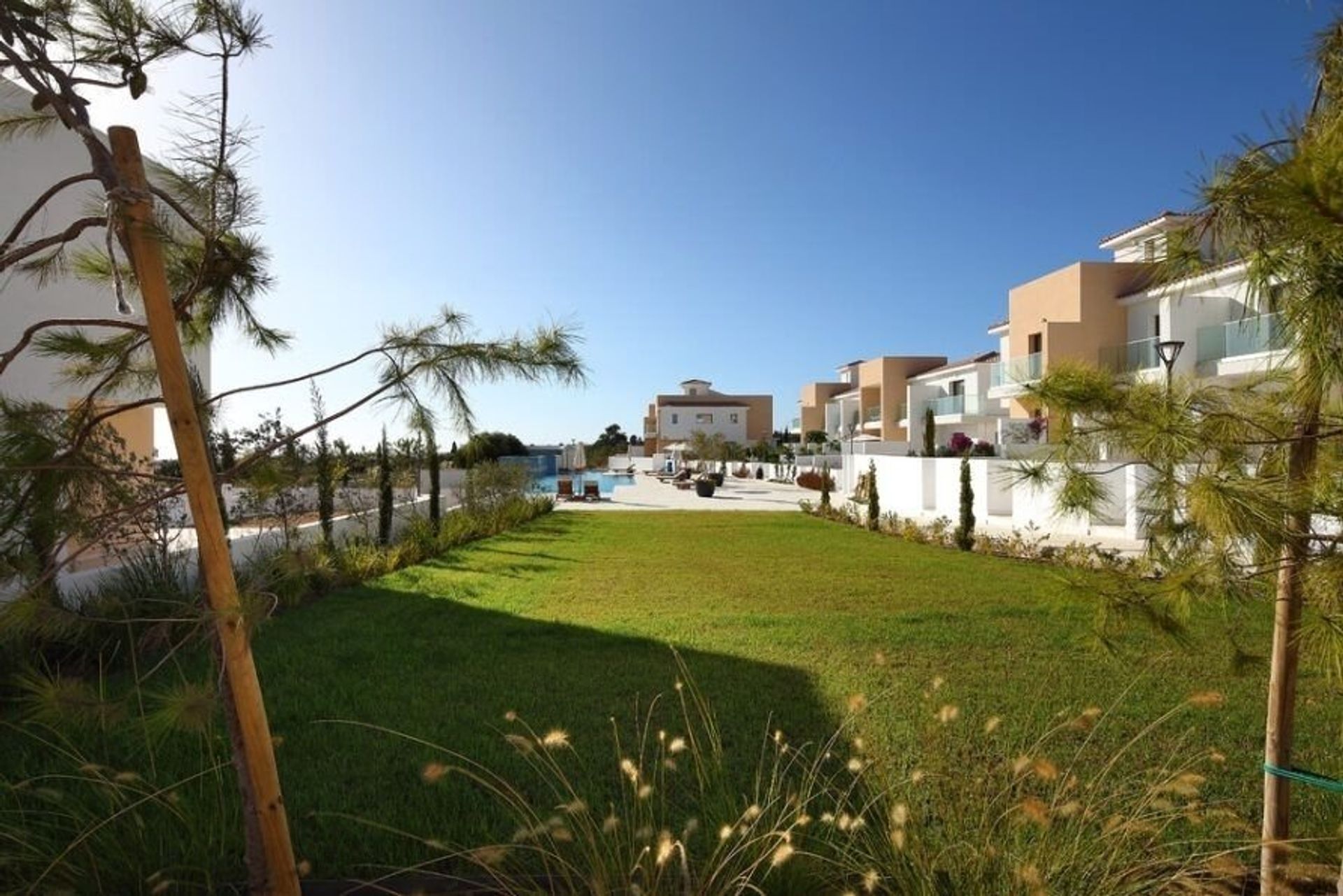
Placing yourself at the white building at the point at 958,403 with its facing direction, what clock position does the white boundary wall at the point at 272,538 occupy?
The white boundary wall is roughly at 11 o'clock from the white building.

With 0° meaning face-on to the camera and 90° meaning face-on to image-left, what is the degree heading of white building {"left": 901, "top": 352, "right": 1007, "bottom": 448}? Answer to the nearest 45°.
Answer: approximately 45°

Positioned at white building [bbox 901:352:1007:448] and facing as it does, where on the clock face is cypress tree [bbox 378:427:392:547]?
The cypress tree is roughly at 11 o'clock from the white building.

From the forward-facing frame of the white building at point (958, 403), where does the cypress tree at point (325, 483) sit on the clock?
The cypress tree is roughly at 11 o'clock from the white building.

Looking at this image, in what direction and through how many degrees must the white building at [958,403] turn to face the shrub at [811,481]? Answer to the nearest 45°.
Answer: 0° — it already faces it

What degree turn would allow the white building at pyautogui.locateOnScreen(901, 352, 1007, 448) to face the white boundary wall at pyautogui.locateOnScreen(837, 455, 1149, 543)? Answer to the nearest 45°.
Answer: approximately 45° to its left

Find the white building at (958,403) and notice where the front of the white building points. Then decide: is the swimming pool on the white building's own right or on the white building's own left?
on the white building's own right

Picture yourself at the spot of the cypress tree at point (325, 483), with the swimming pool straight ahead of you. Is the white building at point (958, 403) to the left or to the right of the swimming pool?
right

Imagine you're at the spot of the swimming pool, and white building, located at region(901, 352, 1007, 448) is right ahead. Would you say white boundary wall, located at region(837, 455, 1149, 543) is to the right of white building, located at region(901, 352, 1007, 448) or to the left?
right
